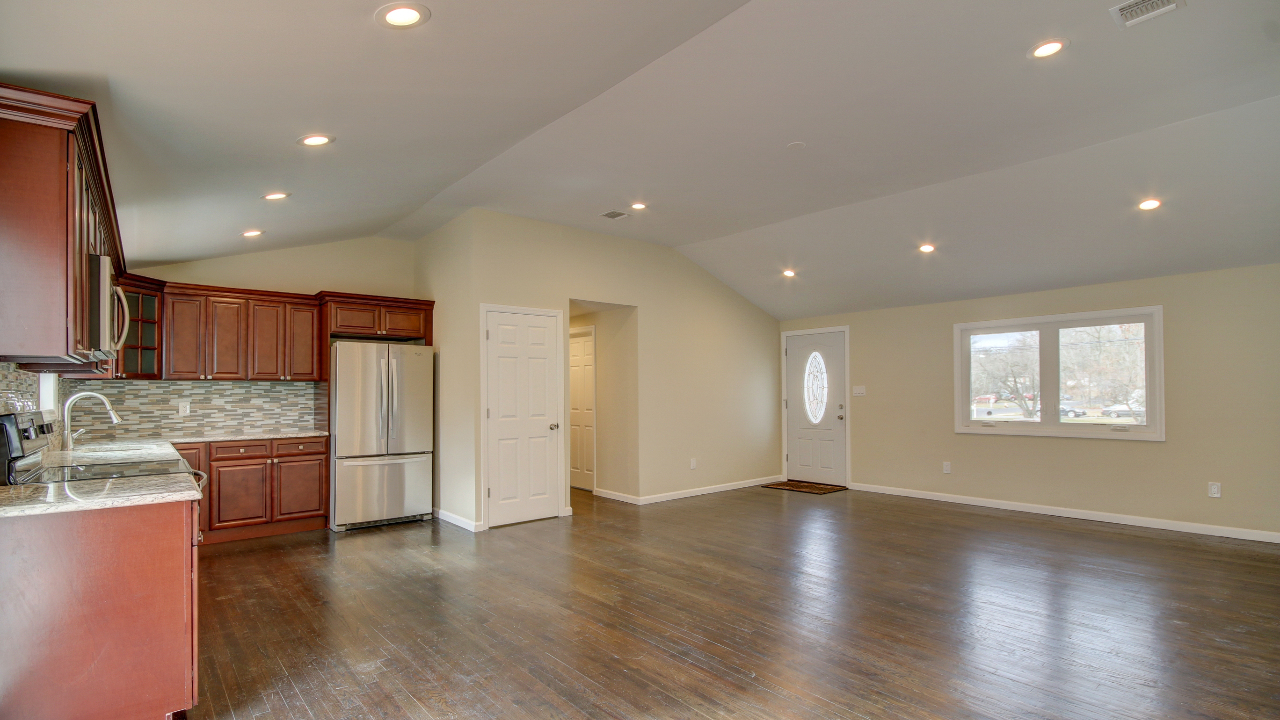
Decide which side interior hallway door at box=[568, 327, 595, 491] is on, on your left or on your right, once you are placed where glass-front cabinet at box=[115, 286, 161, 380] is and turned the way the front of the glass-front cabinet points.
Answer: on your left

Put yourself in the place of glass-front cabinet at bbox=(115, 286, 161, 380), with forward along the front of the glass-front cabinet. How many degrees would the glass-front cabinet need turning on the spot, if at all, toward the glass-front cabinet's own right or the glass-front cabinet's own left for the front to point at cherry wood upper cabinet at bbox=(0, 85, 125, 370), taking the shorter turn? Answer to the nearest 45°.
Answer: approximately 45° to the glass-front cabinet's own right

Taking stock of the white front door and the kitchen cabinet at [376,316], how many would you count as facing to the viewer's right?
0

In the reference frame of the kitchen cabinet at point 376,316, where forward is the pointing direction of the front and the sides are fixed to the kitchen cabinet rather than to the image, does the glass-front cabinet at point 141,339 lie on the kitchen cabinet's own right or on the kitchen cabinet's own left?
on the kitchen cabinet's own right

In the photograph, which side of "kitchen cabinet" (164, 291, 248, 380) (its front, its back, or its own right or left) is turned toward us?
front

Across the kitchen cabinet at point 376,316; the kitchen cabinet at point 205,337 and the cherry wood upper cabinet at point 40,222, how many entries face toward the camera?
2

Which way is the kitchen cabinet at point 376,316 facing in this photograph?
toward the camera

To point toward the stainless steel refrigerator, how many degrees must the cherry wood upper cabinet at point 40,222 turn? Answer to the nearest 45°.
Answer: approximately 45° to its left

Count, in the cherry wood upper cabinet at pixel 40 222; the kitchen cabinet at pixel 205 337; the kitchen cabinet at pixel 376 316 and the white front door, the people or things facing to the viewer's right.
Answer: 1

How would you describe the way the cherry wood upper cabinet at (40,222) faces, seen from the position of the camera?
facing to the right of the viewer

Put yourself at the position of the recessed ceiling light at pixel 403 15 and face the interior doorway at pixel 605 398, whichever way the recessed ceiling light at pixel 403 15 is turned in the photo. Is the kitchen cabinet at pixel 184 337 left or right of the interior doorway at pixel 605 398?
left

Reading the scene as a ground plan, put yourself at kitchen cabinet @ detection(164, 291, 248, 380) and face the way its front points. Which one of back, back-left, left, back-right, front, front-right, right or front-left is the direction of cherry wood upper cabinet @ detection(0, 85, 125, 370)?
front

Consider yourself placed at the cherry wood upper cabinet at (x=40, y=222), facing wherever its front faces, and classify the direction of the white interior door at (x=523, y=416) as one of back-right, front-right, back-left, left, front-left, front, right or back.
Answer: front-left

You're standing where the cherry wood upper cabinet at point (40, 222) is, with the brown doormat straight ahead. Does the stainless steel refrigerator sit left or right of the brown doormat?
left

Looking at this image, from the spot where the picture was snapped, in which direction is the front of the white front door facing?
facing the viewer and to the left of the viewer
